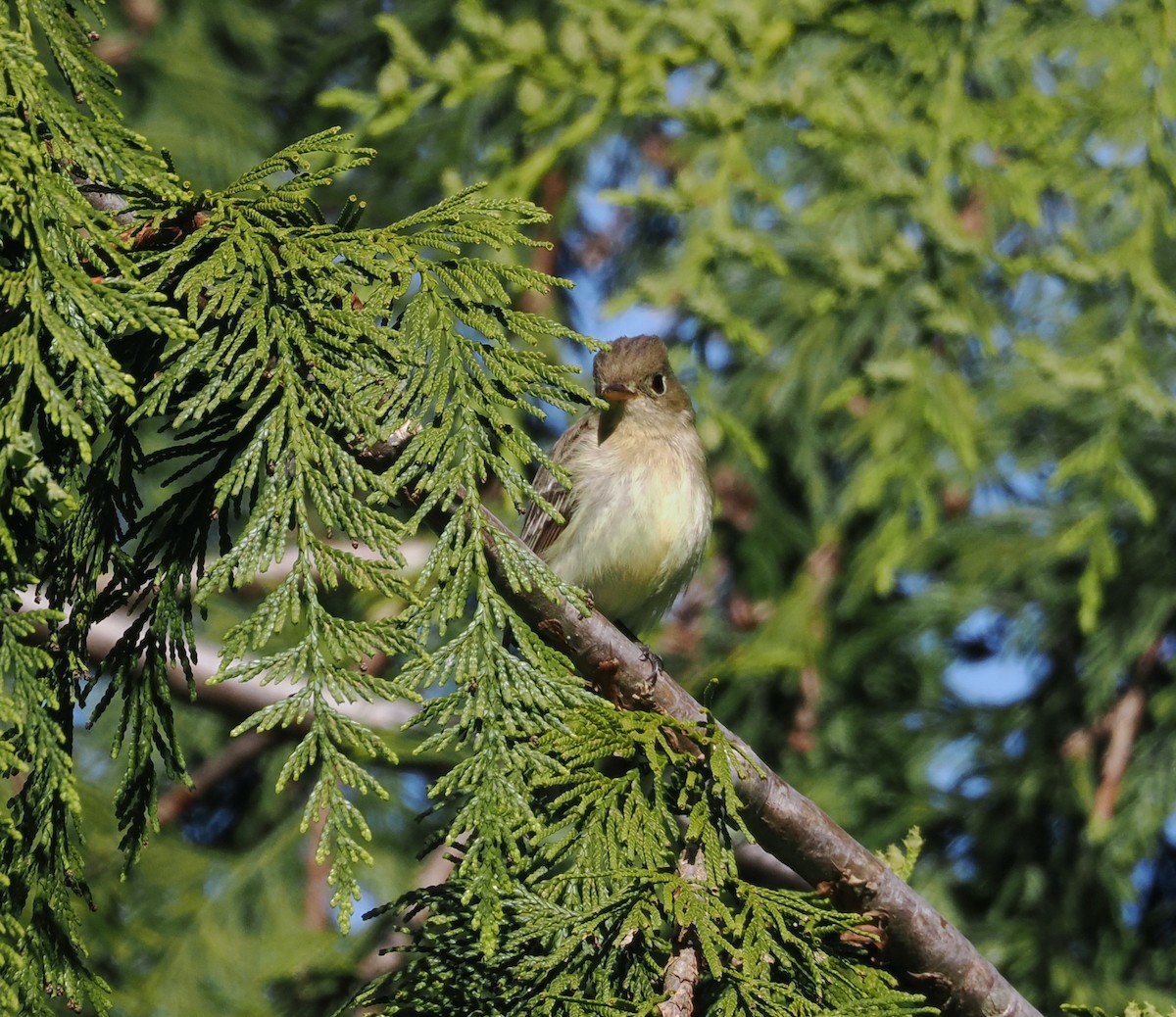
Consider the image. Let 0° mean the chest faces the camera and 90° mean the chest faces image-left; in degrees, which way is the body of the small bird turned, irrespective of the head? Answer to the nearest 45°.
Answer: approximately 315°
